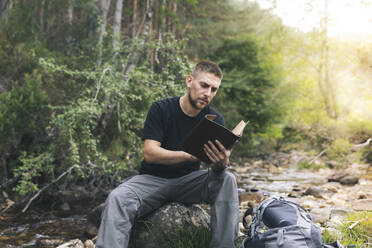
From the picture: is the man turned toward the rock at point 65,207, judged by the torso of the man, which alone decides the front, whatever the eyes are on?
no

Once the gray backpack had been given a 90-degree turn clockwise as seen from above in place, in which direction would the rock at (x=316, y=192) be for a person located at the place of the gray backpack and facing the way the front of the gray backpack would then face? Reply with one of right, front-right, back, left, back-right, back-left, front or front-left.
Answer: right

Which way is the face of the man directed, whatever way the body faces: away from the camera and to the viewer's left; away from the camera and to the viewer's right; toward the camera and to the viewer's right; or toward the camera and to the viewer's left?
toward the camera and to the viewer's right

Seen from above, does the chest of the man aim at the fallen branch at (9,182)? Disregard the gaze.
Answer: no

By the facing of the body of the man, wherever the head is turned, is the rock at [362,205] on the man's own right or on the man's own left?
on the man's own left

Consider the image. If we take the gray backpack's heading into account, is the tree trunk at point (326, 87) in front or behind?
behind

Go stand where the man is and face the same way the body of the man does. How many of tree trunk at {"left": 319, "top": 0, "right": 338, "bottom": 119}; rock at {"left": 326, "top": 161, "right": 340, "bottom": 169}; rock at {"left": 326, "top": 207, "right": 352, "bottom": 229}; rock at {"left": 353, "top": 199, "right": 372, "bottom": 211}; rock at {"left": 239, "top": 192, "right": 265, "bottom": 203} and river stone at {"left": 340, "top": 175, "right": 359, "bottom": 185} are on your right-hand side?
0

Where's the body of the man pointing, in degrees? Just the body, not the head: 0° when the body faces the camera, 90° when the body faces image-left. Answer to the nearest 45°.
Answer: approximately 315°

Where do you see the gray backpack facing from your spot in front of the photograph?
facing the viewer

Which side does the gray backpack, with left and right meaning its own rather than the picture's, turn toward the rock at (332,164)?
back

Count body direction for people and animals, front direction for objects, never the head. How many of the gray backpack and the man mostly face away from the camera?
0

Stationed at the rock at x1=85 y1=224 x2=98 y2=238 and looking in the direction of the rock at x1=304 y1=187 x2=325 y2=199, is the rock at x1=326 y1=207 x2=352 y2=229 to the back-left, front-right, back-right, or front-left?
front-right

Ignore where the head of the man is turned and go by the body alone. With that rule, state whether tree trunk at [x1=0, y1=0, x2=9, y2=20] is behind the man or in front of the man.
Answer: behind

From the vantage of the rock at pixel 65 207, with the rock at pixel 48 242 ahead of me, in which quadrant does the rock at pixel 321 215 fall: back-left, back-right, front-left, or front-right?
front-left

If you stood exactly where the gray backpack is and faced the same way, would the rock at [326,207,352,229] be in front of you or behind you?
behind

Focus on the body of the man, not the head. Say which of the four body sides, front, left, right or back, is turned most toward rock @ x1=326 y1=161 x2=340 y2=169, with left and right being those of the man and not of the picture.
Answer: left

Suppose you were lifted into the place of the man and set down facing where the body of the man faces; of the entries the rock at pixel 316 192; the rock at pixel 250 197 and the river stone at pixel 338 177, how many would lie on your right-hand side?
0

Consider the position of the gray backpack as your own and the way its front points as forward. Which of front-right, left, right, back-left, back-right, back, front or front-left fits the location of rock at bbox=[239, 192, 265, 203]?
back
